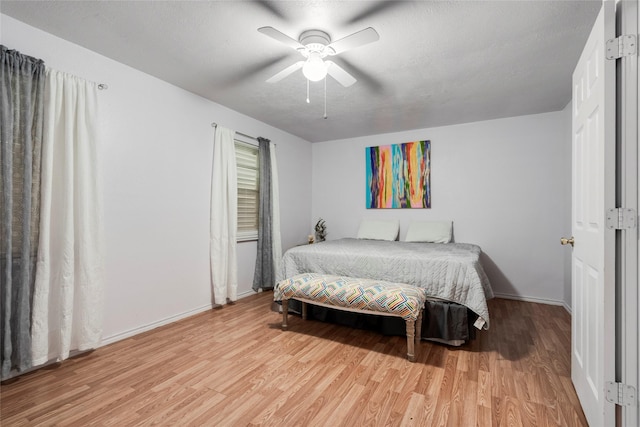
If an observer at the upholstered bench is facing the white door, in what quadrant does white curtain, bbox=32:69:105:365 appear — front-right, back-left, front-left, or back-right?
back-right

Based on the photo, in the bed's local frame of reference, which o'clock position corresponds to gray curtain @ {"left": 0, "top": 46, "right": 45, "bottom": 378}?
The gray curtain is roughly at 2 o'clock from the bed.

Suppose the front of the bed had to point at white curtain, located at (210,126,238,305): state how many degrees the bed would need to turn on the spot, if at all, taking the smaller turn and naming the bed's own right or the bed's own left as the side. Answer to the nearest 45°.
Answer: approximately 90° to the bed's own right

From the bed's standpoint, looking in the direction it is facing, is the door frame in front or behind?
in front

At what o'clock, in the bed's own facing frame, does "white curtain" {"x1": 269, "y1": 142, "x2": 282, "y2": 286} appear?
The white curtain is roughly at 4 o'clock from the bed.

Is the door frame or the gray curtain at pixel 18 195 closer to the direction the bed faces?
the door frame

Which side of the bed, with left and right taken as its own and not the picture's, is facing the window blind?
right

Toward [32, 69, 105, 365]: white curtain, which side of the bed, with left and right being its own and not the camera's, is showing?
right

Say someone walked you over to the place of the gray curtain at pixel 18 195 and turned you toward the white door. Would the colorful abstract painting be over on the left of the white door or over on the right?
left

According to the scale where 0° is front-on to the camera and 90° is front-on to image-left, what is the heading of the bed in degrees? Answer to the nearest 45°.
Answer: approximately 0°

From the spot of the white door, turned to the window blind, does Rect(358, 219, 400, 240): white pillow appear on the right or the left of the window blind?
right

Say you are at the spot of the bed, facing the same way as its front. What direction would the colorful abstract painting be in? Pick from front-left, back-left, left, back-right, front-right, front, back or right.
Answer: back
